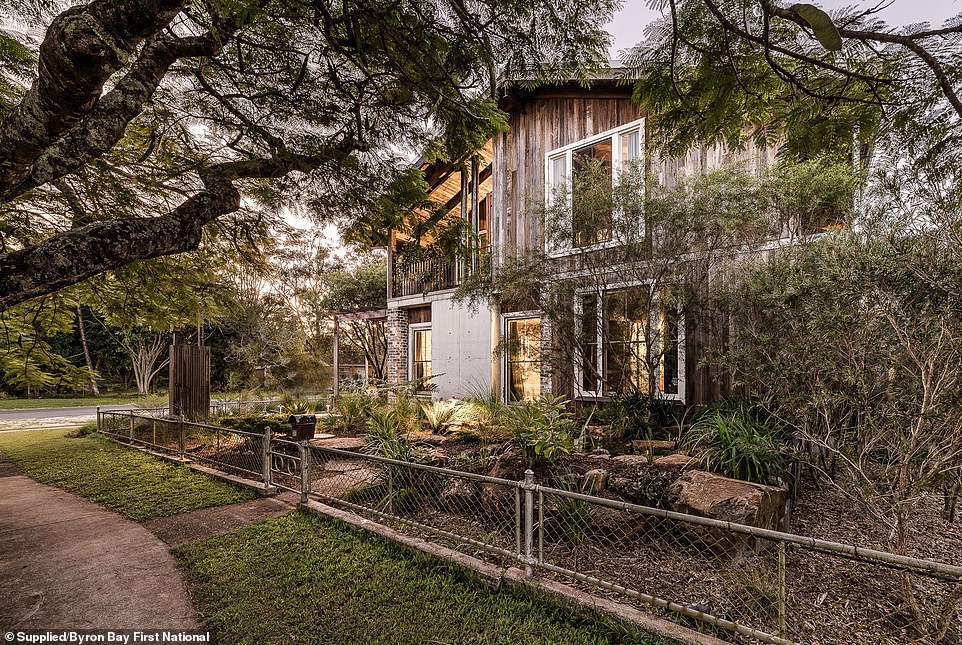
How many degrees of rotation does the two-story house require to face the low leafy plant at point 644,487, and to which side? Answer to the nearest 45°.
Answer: approximately 45° to its left

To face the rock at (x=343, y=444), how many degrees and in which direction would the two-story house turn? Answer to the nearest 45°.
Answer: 0° — it already faces it

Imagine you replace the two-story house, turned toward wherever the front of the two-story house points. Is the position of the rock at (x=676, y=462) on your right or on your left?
on your left

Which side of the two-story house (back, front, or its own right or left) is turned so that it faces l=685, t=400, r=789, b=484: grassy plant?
front

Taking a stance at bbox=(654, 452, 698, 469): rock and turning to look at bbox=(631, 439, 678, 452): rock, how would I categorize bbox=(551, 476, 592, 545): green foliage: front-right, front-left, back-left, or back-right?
back-left

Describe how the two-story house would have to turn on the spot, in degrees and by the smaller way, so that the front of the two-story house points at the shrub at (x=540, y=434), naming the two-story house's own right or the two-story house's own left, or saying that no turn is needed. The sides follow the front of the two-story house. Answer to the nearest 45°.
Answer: approximately 45° to the two-story house's own left

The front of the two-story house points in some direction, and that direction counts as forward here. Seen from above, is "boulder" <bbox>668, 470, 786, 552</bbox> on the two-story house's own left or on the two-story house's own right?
on the two-story house's own left

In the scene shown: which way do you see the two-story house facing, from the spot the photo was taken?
facing the viewer and to the left of the viewer

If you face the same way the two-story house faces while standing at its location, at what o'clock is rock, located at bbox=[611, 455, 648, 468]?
The rock is roughly at 10 o'clock from the two-story house.
